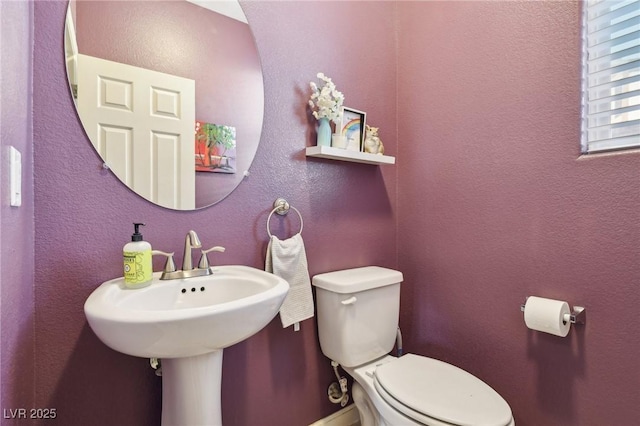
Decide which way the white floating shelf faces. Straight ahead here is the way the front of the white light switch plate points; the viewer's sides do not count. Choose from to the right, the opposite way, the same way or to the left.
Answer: to the right

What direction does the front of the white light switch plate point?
to the viewer's right

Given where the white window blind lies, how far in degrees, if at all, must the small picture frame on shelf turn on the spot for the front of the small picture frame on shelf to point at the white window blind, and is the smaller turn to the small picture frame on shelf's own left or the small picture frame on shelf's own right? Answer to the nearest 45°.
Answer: approximately 45° to the small picture frame on shelf's own left

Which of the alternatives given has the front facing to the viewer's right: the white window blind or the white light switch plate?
the white light switch plate

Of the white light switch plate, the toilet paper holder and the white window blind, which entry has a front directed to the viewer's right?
the white light switch plate

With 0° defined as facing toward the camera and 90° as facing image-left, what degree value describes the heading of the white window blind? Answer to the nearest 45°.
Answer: approximately 45°

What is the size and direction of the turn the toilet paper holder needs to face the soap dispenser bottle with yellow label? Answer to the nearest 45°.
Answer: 0° — it already faces it

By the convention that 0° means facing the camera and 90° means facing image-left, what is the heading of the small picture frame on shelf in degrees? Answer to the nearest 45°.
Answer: approximately 315°

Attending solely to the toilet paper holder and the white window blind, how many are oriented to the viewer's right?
0

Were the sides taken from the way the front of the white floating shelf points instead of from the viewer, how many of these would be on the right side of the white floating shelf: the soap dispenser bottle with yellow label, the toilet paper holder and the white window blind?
1
